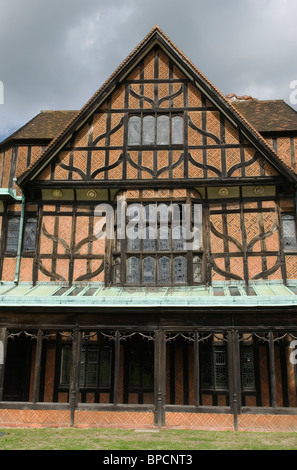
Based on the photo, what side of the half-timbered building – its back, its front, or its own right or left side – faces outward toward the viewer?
front
